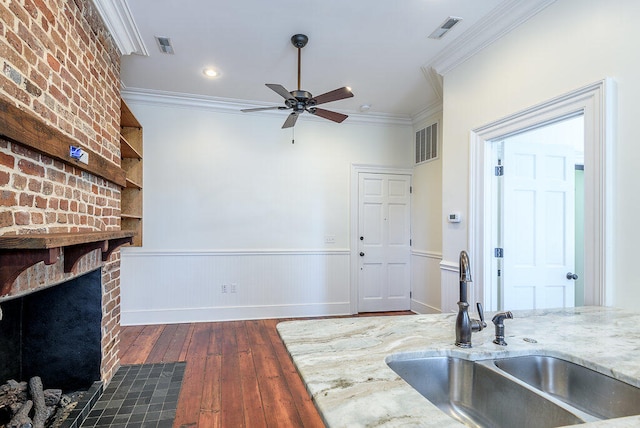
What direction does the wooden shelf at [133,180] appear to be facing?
to the viewer's right

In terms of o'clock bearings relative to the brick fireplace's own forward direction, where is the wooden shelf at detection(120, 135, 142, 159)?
The wooden shelf is roughly at 8 o'clock from the brick fireplace.

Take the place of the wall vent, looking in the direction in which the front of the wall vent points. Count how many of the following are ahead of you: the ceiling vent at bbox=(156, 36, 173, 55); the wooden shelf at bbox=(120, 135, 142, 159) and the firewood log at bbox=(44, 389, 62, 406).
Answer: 3

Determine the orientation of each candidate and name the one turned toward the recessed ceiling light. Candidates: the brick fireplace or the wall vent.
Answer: the wall vent

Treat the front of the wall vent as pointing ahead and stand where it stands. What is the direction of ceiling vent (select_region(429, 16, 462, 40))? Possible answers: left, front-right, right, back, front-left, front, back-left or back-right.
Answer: front-left

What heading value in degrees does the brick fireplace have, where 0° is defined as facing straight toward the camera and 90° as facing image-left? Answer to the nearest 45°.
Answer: approximately 315°

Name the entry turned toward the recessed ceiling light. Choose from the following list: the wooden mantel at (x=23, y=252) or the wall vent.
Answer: the wall vent

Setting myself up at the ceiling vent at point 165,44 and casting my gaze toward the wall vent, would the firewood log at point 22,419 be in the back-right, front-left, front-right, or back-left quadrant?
back-right

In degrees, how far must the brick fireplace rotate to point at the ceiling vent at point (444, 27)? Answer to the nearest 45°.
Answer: approximately 45° to its left

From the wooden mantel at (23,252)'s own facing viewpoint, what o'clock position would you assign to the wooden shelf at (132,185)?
The wooden shelf is roughly at 8 o'clock from the wooden mantel.

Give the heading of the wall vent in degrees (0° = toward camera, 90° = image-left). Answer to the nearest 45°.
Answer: approximately 45°

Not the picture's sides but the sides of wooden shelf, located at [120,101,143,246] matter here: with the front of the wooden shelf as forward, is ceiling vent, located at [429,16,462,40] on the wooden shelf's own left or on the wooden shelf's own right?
on the wooden shelf's own right

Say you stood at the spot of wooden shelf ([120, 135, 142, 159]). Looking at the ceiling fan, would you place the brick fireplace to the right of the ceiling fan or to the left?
right

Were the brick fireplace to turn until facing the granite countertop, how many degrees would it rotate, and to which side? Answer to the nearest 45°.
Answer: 0° — it already faces it

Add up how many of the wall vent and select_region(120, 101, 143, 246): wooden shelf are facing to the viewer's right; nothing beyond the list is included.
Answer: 1

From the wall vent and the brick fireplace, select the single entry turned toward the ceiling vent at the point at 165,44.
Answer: the wall vent
